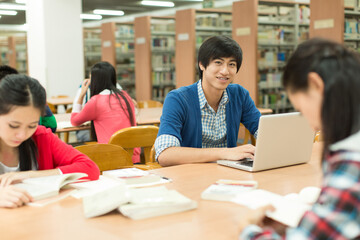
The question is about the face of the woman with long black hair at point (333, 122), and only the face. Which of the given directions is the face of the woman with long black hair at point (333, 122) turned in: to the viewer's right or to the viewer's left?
to the viewer's left

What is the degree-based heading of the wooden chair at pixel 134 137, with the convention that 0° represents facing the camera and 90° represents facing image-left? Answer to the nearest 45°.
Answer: approximately 135°

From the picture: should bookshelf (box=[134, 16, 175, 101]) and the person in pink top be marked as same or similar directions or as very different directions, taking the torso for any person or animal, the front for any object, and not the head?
very different directions

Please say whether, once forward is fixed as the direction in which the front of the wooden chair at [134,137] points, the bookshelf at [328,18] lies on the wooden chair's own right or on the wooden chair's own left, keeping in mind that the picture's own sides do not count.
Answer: on the wooden chair's own right

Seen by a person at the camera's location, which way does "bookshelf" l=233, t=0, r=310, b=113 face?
facing the viewer and to the right of the viewer

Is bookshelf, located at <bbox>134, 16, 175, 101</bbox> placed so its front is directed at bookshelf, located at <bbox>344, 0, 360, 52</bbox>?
yes

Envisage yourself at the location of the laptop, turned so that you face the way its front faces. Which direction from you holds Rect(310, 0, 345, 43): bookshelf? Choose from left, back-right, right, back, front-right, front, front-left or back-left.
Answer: front-right

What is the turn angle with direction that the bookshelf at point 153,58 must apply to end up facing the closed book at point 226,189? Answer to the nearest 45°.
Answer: approximately 45° to its right

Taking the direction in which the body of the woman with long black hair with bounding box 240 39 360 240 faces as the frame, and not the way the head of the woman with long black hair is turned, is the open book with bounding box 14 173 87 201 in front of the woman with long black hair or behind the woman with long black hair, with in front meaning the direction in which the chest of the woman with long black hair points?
in front
